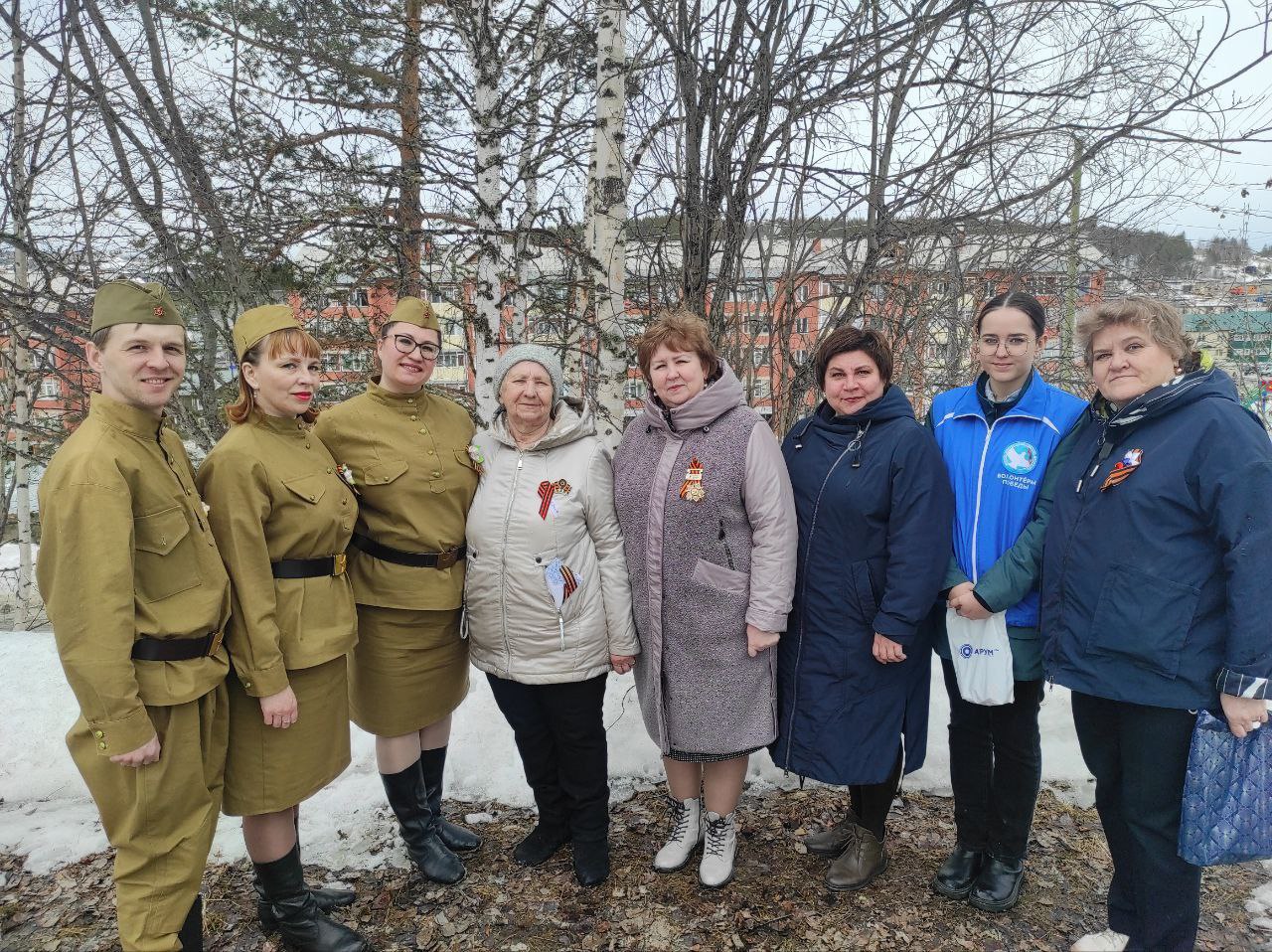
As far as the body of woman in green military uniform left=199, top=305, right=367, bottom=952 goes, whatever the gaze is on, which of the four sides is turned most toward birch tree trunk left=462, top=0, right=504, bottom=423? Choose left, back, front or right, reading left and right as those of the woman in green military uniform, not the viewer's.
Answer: left

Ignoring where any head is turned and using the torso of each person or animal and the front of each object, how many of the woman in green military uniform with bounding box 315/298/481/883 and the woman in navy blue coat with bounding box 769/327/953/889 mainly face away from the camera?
0

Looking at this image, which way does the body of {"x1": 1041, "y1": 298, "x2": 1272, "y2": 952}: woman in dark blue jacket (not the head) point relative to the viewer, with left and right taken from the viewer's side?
facing the viewer and to the left of the viewer

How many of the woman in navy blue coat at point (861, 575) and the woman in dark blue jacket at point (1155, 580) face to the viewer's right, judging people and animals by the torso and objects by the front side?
0

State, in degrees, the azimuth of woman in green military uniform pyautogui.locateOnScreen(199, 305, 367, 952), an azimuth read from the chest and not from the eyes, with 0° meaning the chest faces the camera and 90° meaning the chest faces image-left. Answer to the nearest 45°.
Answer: approximately 315°

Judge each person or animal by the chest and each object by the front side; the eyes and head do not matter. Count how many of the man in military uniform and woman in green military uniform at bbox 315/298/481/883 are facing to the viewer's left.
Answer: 0

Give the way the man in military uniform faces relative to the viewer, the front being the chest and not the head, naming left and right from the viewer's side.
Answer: facing the viewer and to the right of the viewer

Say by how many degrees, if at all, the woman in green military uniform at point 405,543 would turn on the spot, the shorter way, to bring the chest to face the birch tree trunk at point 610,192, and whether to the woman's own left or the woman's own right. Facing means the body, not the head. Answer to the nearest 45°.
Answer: approximately 90° to the woman's own left

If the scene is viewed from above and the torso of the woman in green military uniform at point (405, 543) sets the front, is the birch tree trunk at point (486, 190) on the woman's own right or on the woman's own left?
on the woman's own left

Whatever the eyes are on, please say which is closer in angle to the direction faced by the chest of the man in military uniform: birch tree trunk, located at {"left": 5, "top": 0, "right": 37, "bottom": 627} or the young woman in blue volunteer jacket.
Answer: the young woman in blue volunteer jacket

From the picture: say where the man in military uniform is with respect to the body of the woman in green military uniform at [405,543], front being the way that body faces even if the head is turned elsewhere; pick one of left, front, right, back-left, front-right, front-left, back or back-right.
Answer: right
